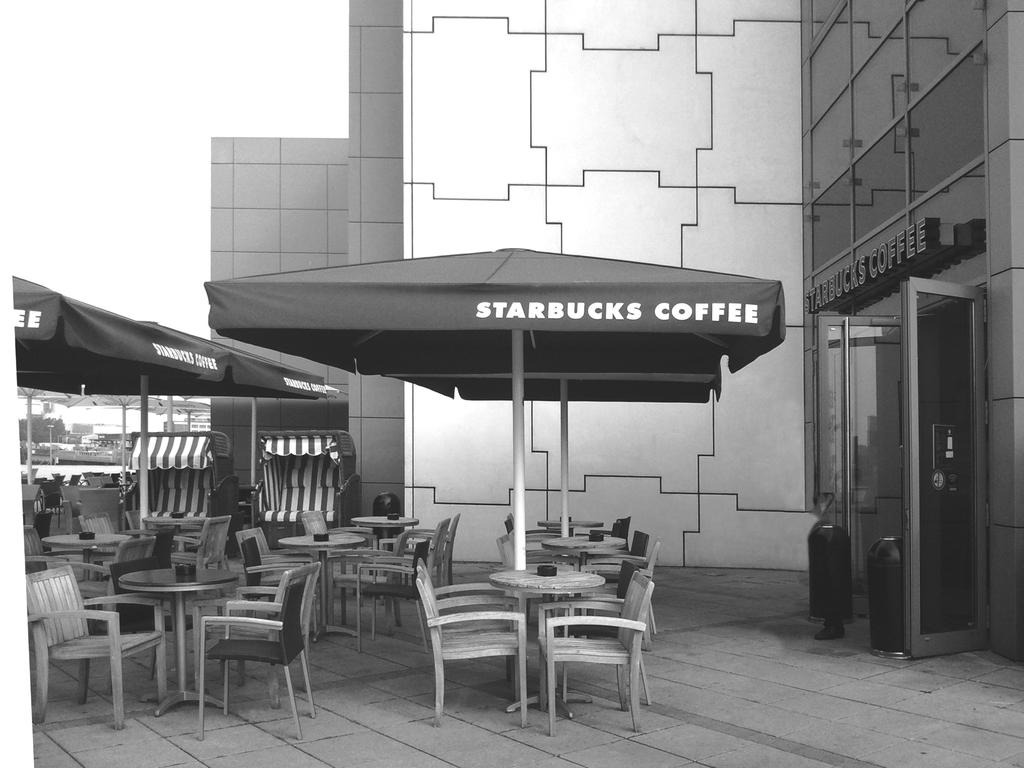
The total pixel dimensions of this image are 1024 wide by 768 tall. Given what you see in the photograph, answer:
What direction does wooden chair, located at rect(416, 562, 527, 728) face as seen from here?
to the viewer's right

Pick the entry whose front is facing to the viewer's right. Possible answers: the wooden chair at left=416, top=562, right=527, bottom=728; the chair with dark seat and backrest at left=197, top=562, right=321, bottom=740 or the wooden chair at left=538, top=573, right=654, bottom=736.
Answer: the wooden chair at left=416, top=562, right=527, bottom=728

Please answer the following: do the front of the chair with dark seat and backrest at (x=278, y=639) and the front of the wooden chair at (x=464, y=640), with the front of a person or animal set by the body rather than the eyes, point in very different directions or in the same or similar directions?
very different directions

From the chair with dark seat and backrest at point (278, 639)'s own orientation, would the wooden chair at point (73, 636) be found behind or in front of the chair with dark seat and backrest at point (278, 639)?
in front

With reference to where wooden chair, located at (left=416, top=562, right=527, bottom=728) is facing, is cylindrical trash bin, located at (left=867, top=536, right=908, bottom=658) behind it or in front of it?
in front

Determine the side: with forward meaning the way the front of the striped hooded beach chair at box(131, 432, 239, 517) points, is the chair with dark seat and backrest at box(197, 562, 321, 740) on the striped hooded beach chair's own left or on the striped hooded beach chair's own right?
on the striped hooded beach chair's own left

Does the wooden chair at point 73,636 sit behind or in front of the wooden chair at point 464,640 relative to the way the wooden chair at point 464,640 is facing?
behind

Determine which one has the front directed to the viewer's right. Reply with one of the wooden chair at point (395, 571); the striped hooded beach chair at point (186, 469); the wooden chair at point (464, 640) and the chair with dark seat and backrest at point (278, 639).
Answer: the wooden chair at point (464, 640)

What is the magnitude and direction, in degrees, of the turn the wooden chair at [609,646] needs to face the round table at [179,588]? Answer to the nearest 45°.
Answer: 0° — it already faces it

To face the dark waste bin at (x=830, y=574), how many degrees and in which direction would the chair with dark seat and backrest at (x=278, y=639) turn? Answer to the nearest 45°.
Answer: approximately 135° to its right

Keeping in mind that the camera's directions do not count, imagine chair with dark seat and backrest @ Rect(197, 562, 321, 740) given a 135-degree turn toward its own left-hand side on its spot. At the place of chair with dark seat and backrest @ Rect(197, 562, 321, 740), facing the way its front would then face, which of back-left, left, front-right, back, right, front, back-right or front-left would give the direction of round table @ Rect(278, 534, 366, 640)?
back-left

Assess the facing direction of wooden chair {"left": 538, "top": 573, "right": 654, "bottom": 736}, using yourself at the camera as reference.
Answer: facing to the left of the viewer

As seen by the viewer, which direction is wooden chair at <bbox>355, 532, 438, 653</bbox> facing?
to the viewer's left
